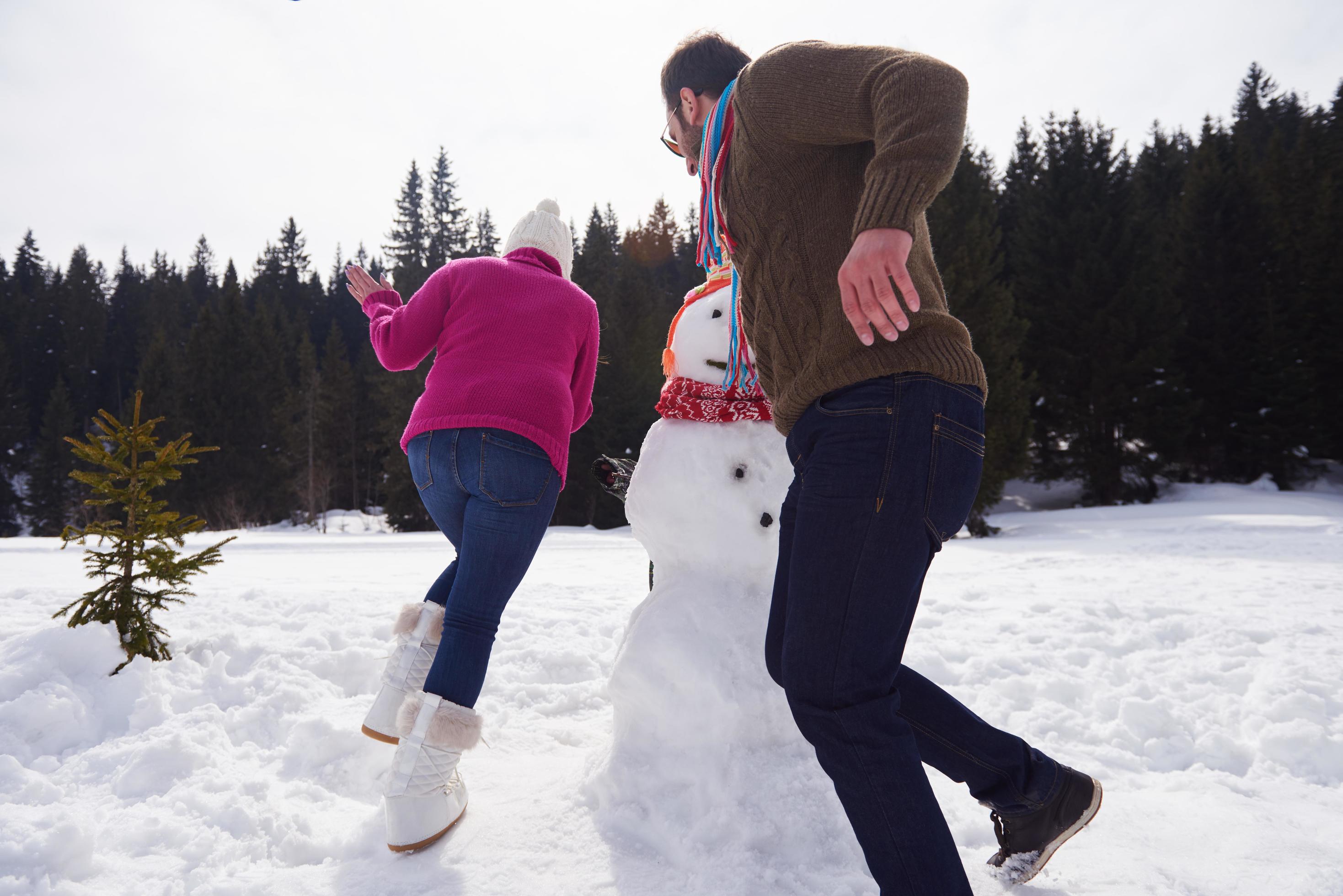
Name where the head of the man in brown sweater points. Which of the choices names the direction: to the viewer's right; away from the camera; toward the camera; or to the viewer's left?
to the viewer's left

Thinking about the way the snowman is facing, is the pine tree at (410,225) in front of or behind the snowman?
behind

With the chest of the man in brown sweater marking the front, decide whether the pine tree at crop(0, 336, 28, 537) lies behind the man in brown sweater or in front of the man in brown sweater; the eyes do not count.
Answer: in front

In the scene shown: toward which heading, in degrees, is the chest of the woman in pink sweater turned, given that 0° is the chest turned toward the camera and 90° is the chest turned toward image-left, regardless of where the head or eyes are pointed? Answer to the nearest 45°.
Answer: approximately 225°

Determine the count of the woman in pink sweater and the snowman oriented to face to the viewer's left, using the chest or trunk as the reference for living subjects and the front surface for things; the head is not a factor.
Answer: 0

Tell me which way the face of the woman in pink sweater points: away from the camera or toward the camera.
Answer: away from the camera

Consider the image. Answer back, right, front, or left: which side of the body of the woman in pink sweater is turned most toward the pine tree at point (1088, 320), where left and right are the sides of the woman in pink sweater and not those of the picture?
front

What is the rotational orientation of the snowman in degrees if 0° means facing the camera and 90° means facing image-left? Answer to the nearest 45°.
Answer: approximately 315°
